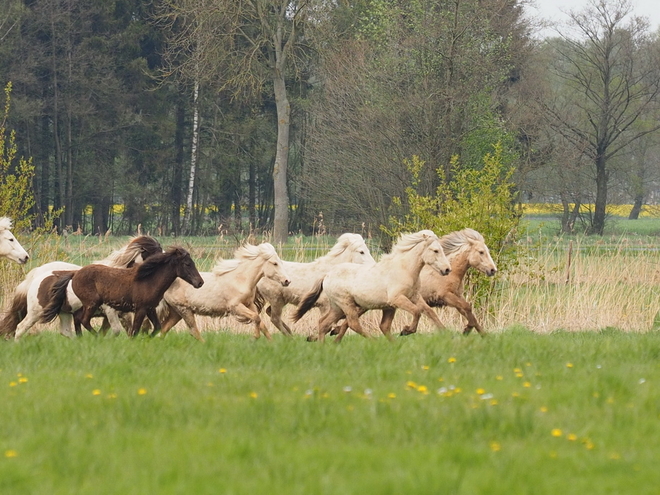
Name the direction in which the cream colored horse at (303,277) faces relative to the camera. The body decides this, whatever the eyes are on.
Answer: to the viewer's right

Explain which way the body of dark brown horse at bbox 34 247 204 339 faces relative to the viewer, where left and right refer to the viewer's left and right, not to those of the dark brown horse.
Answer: facing to the right of the viewer

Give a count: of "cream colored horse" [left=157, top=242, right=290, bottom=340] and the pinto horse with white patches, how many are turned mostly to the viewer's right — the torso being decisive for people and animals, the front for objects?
2

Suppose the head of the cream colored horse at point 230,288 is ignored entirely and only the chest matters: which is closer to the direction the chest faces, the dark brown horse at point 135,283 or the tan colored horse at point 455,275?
the tan colored horse

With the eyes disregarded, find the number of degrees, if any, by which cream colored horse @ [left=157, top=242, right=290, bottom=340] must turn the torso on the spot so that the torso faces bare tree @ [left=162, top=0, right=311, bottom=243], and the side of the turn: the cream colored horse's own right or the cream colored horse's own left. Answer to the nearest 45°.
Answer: approximately 90° to the cream colored horse's own left

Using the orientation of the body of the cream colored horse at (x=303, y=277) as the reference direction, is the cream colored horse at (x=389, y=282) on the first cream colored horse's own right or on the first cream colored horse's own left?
on the first cream colored horse's own right

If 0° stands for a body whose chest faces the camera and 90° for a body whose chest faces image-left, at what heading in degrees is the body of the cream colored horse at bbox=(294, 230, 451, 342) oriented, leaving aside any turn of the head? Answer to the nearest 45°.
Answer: approximately 270°

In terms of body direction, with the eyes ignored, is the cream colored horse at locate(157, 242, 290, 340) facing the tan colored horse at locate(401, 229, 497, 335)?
yes

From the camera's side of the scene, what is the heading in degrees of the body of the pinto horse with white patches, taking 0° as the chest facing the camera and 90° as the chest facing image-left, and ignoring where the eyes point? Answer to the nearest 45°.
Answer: approximately 270°

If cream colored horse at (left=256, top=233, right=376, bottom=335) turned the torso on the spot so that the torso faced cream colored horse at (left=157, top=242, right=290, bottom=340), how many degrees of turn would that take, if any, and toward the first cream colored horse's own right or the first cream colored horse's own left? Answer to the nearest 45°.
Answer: approximately 135° to the first cream colored horse's own right

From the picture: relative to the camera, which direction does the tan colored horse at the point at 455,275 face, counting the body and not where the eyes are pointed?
to the viewer's right

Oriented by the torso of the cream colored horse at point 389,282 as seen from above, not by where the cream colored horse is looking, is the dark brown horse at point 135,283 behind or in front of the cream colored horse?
behind

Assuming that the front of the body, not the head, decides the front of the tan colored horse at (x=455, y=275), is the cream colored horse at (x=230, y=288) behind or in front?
behind

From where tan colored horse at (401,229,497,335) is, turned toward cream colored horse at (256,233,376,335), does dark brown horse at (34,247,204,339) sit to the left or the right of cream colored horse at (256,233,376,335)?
left
